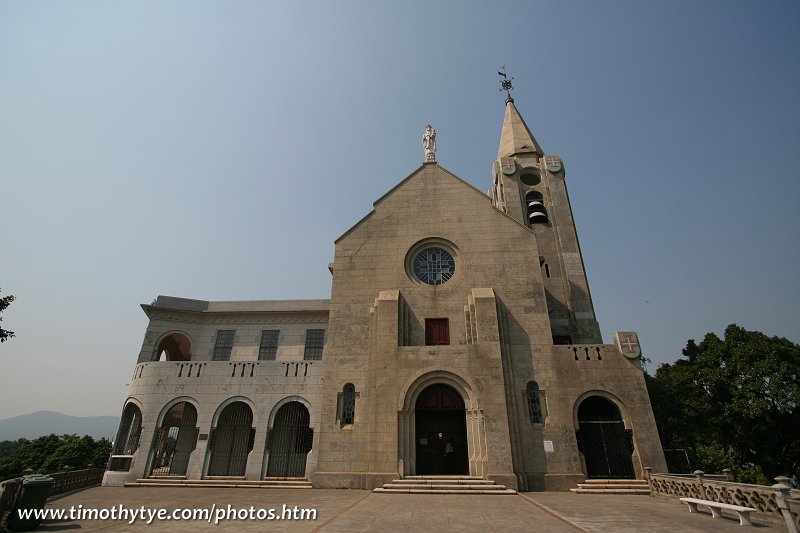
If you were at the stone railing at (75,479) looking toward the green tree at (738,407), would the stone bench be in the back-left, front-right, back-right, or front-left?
front-right

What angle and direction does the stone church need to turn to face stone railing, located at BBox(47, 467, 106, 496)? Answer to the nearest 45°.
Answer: approximately 90° to its right

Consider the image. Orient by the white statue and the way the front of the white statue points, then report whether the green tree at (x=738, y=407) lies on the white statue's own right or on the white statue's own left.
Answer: on the white statue's own left

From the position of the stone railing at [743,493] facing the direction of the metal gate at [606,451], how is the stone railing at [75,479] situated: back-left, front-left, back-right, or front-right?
front-left

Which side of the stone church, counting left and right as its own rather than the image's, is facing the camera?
front

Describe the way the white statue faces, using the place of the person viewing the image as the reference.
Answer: facing the viewer

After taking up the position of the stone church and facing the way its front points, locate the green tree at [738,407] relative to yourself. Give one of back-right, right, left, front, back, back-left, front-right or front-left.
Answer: left

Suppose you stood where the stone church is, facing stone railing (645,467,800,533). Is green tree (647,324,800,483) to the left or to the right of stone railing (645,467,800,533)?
left
